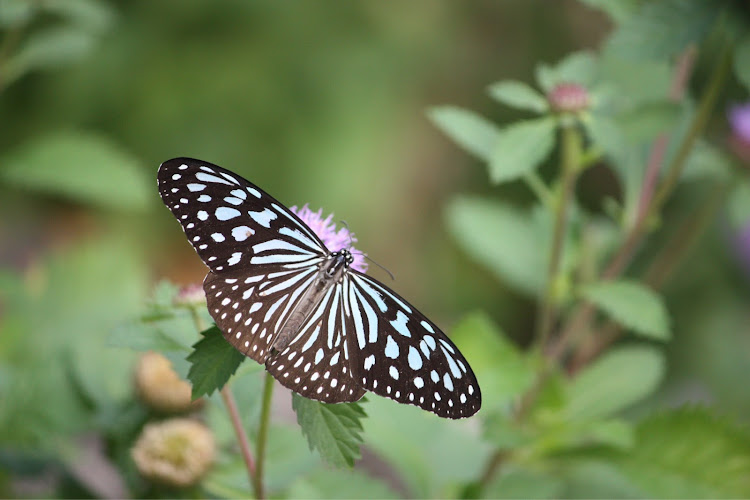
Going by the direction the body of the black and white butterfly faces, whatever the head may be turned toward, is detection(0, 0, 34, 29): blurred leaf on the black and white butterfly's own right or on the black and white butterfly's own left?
on the black and white butterfly's own left

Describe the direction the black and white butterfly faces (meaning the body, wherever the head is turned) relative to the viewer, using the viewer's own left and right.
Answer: facing away from the viewer and to the right of the viewer

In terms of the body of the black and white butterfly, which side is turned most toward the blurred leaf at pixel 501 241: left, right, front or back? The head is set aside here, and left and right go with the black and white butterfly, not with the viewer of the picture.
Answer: front

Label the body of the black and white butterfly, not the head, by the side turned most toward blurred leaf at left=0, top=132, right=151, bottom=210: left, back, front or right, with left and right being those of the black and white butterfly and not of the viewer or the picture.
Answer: left
